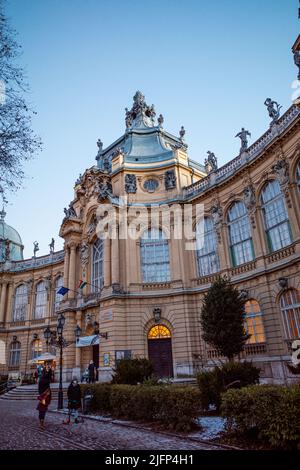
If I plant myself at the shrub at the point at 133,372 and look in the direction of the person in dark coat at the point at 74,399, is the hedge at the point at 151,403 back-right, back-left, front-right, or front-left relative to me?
front-left

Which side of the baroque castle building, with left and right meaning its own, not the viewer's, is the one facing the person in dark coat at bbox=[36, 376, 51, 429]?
front

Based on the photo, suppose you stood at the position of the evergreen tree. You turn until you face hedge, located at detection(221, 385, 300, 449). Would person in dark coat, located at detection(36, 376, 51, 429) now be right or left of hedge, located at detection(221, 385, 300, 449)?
right

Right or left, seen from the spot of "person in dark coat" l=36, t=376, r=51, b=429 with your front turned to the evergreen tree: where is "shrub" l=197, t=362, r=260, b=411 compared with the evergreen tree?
right

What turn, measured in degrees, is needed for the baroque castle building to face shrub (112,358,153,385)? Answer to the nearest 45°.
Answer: approximately 45° to its left

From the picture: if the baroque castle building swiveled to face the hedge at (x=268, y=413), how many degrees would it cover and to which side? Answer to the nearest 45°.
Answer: approximately 45° to its left

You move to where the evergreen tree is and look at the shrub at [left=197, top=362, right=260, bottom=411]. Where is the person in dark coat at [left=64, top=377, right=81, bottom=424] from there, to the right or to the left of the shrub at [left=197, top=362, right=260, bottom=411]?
right

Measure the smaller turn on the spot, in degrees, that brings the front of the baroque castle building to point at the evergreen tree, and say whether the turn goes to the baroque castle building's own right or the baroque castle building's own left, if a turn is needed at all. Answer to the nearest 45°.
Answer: approximately 45° to the baroque castle building's own left

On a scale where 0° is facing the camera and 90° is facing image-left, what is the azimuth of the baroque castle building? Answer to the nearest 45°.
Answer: approximately 45°

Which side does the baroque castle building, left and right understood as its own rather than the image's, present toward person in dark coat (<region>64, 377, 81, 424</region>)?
front

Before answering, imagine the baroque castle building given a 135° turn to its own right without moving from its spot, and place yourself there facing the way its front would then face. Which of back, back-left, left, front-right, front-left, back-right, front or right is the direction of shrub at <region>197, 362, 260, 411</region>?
back
